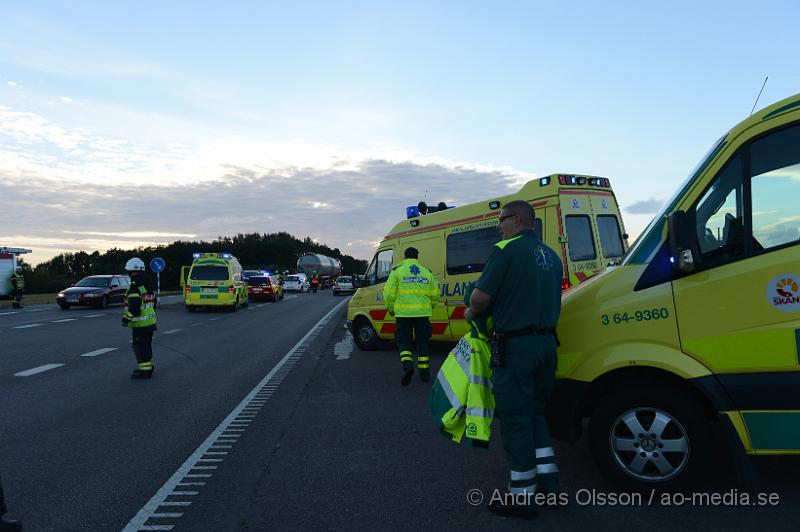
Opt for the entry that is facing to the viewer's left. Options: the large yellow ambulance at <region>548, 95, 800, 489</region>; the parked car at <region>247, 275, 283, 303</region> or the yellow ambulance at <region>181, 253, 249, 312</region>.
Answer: the large yellow ambulance

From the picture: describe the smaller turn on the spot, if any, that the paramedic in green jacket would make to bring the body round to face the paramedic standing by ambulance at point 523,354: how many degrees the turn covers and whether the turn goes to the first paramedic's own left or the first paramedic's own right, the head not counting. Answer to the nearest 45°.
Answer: approximately 180°

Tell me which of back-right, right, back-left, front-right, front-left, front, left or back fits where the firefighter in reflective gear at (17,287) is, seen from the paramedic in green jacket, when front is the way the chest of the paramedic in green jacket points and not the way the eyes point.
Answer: front-left

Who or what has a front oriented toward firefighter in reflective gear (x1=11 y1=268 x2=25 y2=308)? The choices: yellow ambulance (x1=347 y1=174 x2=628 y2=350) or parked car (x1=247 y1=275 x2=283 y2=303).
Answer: the yellow ambulance

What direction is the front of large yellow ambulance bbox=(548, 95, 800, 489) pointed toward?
to the viewer's left
